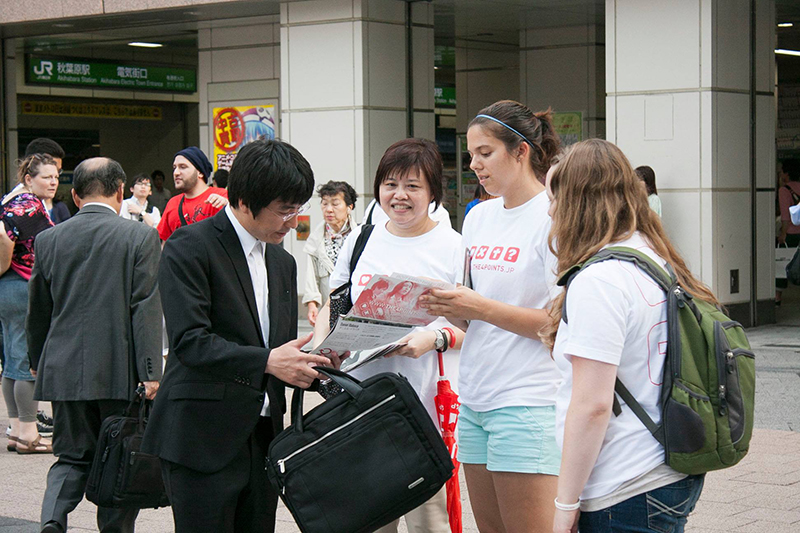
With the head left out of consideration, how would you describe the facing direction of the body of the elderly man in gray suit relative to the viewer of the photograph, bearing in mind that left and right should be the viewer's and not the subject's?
facing away from the viewer

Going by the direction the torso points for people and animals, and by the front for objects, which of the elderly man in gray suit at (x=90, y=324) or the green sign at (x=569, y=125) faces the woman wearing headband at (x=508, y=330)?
the green sign

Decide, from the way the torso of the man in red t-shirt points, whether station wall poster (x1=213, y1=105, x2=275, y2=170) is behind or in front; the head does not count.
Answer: behind

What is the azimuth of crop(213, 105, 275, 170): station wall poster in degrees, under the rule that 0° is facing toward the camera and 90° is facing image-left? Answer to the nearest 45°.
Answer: approximately 0°

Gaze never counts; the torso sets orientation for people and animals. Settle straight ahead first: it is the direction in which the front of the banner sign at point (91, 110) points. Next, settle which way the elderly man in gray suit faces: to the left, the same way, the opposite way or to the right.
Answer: the opposite way

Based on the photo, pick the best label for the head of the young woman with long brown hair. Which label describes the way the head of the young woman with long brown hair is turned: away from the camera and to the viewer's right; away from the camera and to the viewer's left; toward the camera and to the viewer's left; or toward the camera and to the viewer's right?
away from the camera and to the viewer's left

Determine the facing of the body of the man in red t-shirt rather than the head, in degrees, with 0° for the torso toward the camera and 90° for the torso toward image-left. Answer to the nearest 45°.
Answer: approximately 45°

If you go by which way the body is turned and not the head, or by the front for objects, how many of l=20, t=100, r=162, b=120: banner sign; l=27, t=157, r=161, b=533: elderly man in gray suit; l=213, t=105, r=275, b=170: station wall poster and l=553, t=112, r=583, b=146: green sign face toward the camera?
3

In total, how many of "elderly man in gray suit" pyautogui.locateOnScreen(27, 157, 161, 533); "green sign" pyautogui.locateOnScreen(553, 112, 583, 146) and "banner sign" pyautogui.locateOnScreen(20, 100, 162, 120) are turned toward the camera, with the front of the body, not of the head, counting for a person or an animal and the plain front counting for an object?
2

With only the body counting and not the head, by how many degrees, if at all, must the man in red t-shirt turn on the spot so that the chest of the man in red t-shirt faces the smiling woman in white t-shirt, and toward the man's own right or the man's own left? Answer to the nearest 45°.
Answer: approximately 45° to the man's own left

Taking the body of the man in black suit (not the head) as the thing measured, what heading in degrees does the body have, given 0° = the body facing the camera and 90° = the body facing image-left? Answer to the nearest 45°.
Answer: approximately 315°
